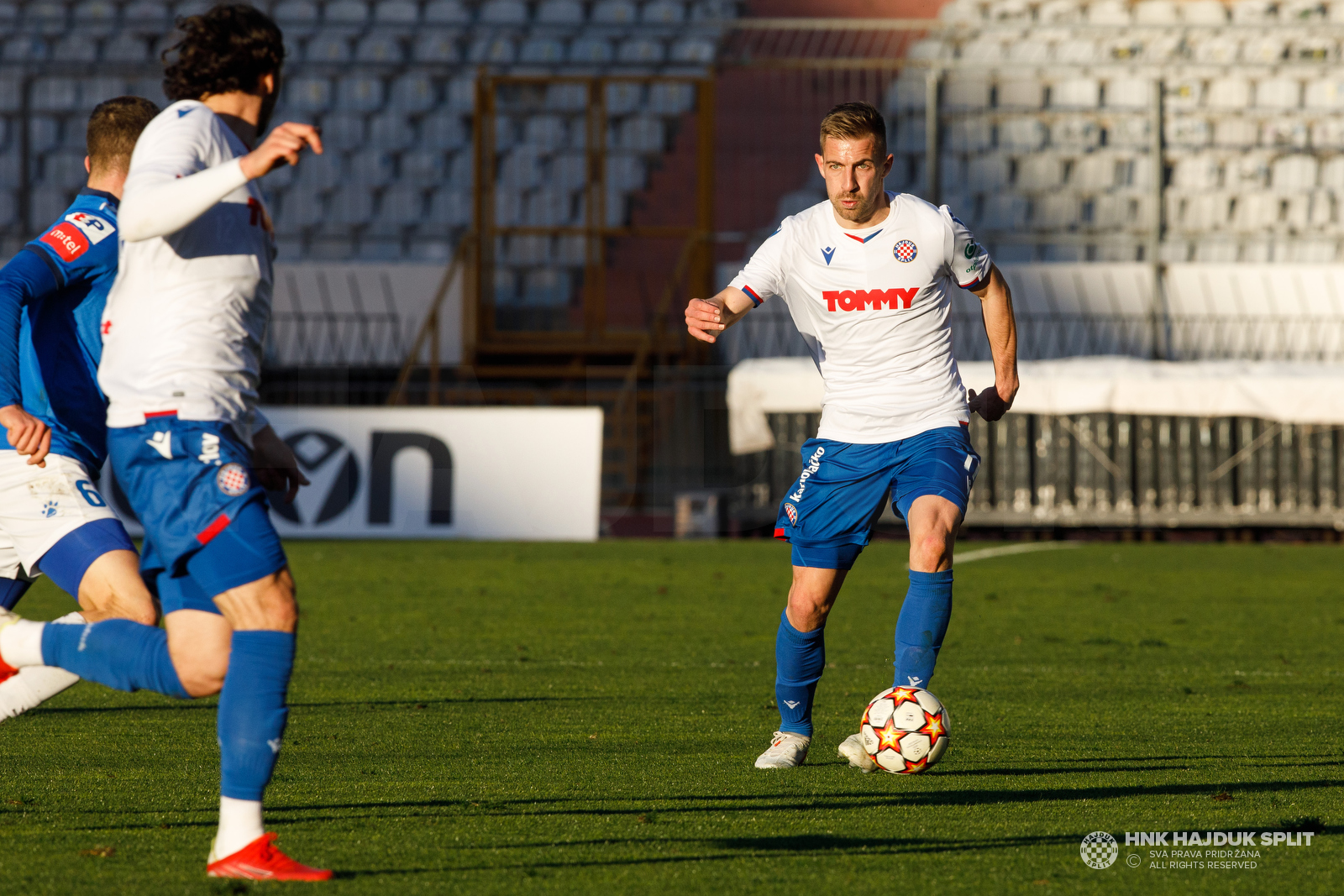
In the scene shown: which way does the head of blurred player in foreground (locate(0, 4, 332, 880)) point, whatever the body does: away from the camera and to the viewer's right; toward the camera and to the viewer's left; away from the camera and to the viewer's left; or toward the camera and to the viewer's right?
away from the camera and to the viewer's right

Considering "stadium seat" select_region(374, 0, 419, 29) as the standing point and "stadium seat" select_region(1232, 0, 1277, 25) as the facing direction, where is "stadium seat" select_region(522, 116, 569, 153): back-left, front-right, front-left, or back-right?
front-right

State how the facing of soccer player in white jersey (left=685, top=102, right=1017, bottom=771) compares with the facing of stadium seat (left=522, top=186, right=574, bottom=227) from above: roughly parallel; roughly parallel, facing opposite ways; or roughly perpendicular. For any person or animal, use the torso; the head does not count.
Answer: roughly parallel

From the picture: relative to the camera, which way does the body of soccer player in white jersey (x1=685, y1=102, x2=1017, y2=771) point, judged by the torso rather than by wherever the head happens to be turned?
toward the camera

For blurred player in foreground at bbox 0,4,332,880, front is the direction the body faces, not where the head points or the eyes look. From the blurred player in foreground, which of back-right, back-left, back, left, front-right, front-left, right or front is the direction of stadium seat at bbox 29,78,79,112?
left

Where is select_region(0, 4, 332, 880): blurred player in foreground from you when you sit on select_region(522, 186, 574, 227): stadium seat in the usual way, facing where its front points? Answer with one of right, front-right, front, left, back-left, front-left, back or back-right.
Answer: front

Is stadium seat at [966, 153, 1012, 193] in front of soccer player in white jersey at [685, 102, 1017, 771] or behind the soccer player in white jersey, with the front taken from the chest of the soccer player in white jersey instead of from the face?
behind

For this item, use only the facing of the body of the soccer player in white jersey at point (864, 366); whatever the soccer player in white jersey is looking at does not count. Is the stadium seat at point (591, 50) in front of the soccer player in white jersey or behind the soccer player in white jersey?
behind

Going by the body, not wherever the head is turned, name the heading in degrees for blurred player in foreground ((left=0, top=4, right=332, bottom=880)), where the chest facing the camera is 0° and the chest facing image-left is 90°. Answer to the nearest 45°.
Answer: approximately 270°

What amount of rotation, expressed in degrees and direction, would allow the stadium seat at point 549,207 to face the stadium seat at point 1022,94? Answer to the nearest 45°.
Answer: approximately 90° to its left
